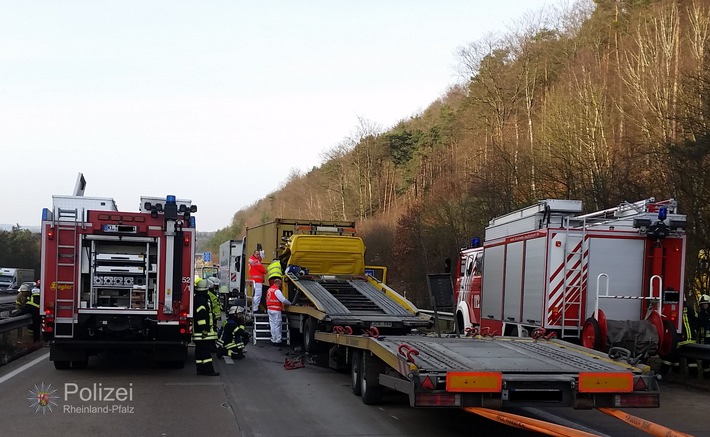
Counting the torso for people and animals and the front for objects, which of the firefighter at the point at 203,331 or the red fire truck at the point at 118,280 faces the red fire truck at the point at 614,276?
the firefighter

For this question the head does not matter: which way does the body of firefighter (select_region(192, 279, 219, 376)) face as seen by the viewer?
to the viewer's right

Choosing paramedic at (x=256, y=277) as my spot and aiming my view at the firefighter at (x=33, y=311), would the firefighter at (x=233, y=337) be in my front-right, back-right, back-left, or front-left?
front-left

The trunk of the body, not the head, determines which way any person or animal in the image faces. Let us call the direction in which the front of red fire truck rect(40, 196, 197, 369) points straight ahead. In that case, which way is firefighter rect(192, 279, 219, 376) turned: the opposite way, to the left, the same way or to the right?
to the right

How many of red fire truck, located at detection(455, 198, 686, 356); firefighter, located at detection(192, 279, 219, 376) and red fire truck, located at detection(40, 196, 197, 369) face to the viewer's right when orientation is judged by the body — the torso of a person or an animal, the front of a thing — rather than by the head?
1

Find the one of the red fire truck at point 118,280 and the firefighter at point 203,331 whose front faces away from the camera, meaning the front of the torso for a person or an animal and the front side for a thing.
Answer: the red fire truck

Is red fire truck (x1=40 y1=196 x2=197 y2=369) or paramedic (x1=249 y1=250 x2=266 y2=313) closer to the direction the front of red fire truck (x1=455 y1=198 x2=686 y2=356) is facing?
the paramedic

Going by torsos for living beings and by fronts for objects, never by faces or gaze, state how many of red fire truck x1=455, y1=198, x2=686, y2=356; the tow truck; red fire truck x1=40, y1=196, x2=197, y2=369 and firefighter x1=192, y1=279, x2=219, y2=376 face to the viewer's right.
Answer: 1

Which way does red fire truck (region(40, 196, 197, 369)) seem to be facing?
away from the camera

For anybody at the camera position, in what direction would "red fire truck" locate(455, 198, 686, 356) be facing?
facing away from the viewer and to the left of the viewer

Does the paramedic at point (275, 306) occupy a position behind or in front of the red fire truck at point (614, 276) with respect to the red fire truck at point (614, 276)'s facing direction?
in front

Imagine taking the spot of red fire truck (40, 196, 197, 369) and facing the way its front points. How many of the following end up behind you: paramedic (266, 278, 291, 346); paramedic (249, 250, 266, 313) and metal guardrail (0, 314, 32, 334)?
0
